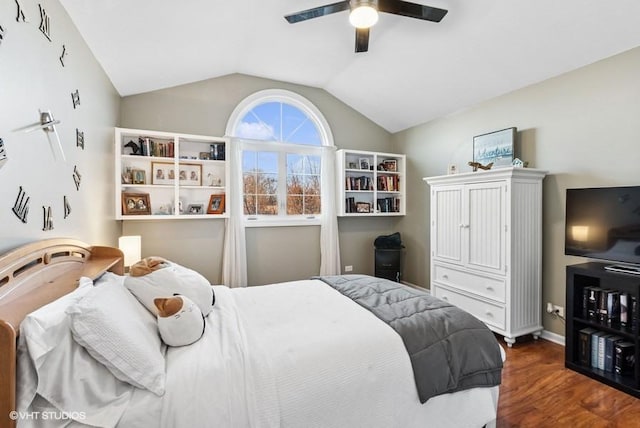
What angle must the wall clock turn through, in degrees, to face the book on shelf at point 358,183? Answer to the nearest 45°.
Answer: approximately 45° to its left

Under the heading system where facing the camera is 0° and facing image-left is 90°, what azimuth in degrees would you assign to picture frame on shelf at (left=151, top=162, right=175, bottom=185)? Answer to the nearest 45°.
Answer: approximately 0°

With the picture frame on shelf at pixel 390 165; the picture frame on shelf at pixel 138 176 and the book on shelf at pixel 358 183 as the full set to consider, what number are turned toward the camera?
3

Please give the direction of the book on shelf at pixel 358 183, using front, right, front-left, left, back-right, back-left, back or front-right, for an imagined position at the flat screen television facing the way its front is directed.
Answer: front-right

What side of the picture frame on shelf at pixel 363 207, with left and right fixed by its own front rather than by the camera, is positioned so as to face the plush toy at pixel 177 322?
front

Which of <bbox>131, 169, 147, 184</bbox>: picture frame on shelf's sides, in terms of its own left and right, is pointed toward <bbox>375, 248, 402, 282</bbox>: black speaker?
left

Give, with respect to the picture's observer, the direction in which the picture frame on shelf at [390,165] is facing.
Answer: facing the viewer

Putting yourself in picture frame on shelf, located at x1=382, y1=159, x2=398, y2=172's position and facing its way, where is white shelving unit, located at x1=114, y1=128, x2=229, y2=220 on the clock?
The white shelving unit is roughly at 2 o'clock from the picture frame on shelf.

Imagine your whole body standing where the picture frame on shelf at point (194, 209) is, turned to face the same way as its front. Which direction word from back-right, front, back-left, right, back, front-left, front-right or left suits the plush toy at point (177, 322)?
front

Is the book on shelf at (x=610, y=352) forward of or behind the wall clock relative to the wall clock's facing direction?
forward

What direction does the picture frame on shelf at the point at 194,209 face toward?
toward the camera

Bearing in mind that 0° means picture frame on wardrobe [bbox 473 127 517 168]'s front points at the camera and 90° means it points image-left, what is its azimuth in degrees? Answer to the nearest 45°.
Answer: approximately 45°

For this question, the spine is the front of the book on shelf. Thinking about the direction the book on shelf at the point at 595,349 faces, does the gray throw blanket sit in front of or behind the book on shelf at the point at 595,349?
in front

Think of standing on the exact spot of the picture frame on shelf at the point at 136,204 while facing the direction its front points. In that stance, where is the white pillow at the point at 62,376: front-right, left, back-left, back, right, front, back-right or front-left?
front

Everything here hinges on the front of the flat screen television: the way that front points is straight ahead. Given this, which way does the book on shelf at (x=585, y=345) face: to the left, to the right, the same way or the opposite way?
the same way

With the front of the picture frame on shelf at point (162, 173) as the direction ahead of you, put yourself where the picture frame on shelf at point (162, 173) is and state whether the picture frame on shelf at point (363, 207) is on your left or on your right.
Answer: on your left

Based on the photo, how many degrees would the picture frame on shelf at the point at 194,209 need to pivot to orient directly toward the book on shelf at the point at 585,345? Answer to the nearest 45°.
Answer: approximately 45° to its left

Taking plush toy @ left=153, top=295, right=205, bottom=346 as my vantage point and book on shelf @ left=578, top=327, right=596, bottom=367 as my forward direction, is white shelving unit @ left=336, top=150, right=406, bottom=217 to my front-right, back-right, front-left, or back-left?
front-left

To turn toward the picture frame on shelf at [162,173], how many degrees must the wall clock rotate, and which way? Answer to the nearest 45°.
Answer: approximately 90° to its left
